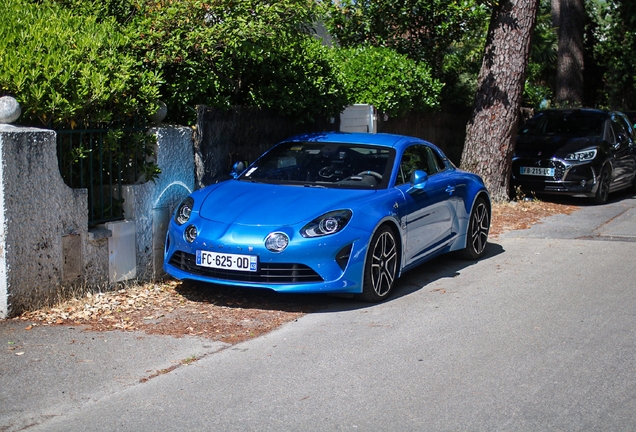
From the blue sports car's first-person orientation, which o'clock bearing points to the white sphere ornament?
The white sphere ornament is roughly at 1 o'clock from the blue sports car.

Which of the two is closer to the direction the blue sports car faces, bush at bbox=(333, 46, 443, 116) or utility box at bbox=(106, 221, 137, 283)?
the utility box

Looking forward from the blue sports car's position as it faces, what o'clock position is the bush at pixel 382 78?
The bush is roughly at 5 o'clock from the blue sports car.

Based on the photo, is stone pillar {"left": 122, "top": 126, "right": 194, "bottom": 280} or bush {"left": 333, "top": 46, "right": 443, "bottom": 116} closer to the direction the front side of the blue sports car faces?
the stone pillar

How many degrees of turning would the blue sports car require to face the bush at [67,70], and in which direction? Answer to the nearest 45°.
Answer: approximately 45° to its right

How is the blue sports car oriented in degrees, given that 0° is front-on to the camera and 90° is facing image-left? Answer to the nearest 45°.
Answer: approximately 45°

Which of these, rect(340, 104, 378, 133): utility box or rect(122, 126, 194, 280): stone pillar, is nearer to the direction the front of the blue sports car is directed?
the stone pillar

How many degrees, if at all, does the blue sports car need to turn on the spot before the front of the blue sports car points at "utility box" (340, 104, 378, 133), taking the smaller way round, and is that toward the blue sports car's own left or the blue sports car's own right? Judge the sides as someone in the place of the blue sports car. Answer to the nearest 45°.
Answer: approximately 135° to the blue sports car's own right
